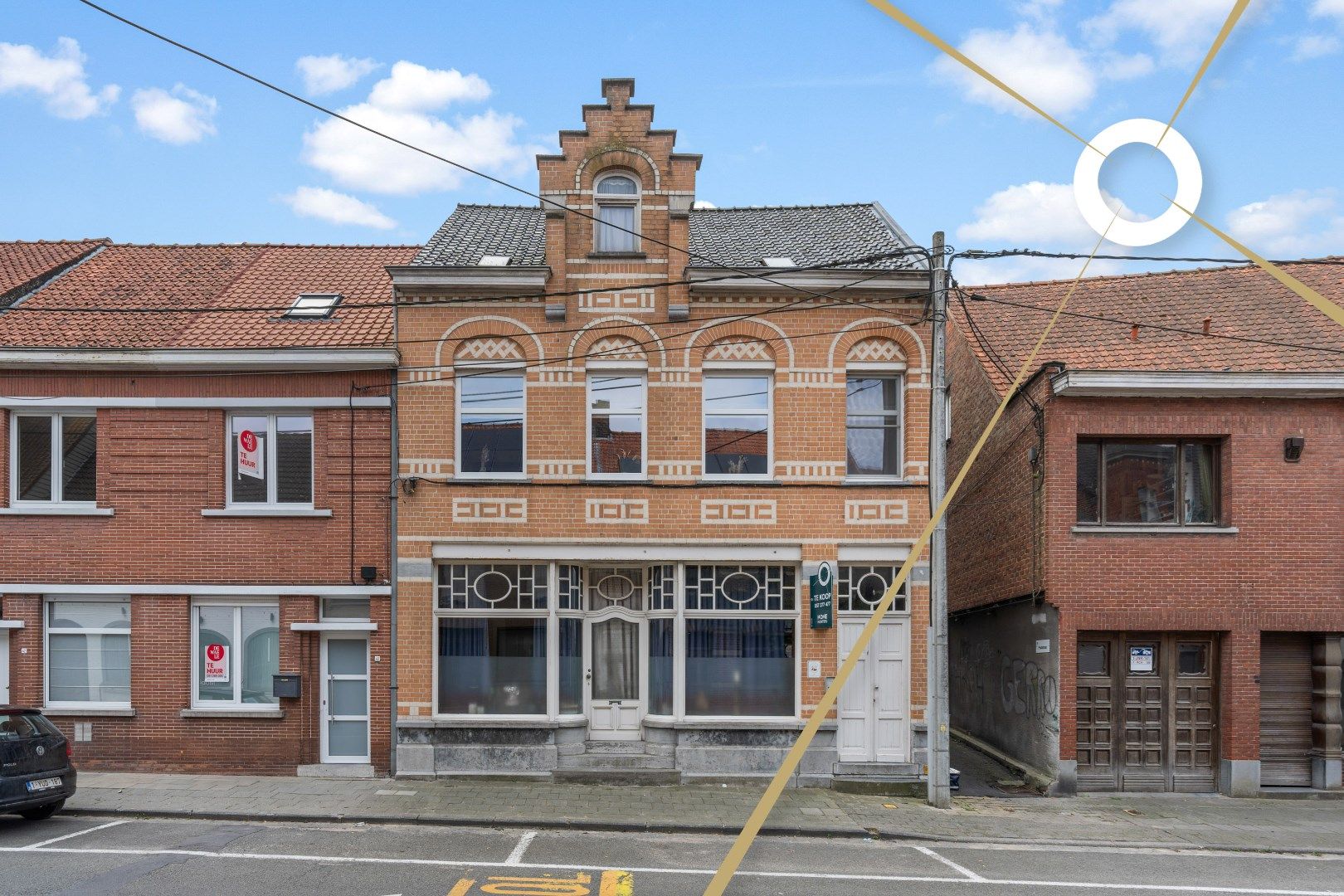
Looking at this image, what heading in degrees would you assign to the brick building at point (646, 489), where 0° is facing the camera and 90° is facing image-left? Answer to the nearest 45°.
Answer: approximately 0°

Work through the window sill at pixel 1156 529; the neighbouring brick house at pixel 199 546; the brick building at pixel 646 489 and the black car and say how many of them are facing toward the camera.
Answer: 3

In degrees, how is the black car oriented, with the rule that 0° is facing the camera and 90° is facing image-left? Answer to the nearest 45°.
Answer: approximately 135°

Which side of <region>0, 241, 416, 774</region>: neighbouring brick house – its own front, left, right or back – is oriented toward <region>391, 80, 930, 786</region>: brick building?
left

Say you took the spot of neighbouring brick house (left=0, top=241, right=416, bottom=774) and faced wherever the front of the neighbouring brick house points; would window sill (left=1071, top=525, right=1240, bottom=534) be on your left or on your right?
on your left

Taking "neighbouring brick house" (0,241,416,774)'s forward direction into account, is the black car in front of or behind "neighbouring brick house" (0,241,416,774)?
in front
